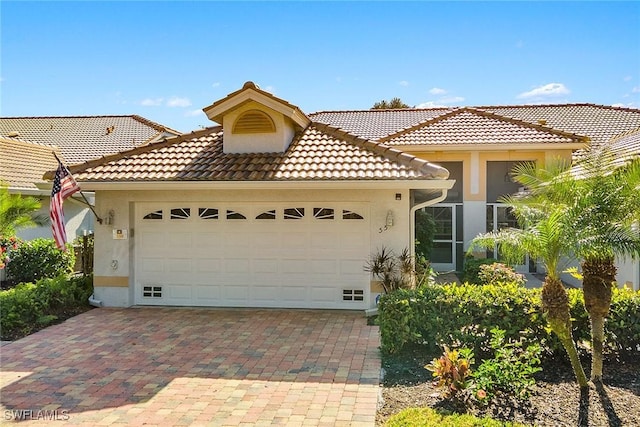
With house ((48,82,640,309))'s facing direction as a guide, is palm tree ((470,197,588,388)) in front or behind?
in front

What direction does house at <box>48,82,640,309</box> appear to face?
toward the camera

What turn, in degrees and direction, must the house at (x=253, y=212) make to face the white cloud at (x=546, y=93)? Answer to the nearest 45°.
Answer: approximately 135° to its left

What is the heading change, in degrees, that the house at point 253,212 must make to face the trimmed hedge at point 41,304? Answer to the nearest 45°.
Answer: approximately 90° to its right

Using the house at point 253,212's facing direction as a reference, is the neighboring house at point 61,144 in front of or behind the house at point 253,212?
behind

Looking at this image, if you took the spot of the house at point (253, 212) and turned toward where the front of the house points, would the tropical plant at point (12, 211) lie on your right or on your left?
on your right

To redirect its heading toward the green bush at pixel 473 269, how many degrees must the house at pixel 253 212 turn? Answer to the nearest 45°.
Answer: approximately 135° to its left

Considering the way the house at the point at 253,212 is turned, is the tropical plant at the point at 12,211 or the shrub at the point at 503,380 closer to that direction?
the shrub

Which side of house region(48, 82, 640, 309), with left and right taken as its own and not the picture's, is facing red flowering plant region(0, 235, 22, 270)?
right

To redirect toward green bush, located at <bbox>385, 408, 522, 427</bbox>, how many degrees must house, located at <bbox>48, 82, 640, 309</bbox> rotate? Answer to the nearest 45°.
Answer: approximately 45° to its left

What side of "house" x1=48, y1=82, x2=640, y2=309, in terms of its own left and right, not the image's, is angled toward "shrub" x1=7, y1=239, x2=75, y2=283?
right

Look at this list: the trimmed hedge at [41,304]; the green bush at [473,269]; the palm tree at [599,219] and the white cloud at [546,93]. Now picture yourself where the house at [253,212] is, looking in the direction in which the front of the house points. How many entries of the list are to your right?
1

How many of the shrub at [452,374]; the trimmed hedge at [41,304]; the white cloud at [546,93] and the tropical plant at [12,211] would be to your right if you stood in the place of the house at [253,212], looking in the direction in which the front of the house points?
2
